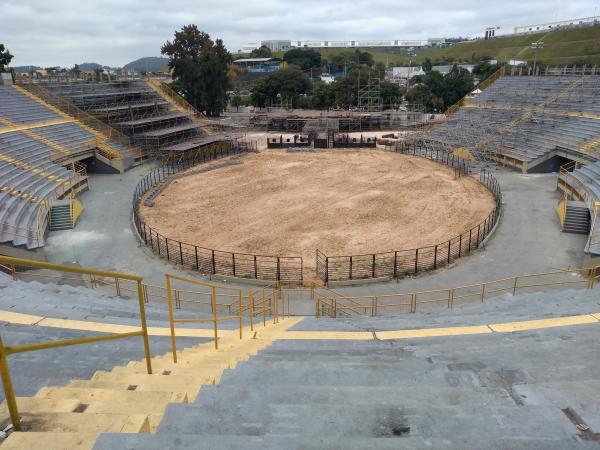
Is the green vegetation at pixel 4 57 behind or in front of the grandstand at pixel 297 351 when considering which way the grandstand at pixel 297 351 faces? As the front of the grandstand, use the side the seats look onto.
in front

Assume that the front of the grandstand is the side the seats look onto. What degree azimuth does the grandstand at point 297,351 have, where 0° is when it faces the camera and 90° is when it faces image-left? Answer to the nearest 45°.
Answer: approximately 180°
